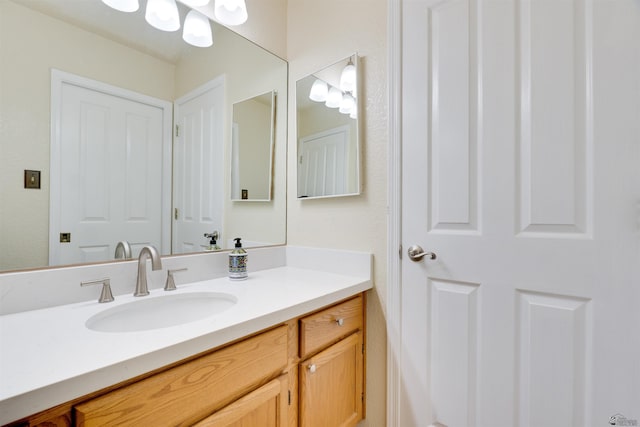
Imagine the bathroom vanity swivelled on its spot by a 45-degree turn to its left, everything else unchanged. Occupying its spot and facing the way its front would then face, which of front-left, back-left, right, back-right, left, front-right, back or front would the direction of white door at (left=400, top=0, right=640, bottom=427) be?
front

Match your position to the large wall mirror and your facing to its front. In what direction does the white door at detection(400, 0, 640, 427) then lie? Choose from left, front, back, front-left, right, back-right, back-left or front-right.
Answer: front

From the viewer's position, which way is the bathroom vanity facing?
facing the viewer and to the right of the viewer

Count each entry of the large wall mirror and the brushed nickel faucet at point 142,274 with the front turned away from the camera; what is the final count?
0
